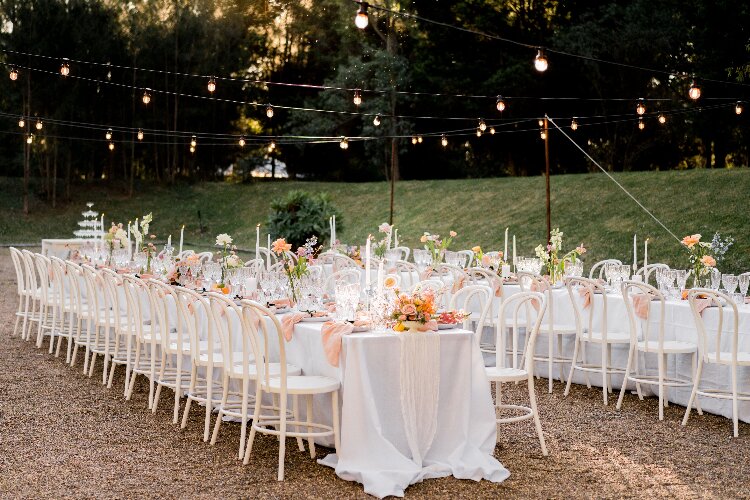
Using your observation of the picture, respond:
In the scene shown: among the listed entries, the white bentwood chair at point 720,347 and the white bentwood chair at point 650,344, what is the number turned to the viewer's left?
0

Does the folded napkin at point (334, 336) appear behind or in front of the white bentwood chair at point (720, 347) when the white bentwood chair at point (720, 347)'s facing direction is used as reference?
behind

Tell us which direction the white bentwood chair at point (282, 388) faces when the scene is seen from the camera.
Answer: facing away from the viewer and to the right of the viewer

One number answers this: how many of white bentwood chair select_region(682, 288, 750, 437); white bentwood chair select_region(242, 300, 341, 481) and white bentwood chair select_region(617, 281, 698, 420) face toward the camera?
0

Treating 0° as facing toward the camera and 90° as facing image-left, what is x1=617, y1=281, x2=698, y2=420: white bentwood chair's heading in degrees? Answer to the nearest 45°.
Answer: approximately 225°

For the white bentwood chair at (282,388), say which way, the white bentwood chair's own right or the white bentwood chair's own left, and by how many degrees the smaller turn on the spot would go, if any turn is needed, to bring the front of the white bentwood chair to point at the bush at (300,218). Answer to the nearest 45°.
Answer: approximately 45° to the white bentwood chair's own left

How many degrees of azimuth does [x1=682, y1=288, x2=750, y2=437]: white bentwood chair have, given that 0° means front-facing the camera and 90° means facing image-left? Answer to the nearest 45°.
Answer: approximately 225°

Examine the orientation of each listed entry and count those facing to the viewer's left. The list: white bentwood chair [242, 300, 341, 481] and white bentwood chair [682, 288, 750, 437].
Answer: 0

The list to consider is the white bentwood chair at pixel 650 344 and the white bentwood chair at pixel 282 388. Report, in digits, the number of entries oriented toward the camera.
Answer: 0
